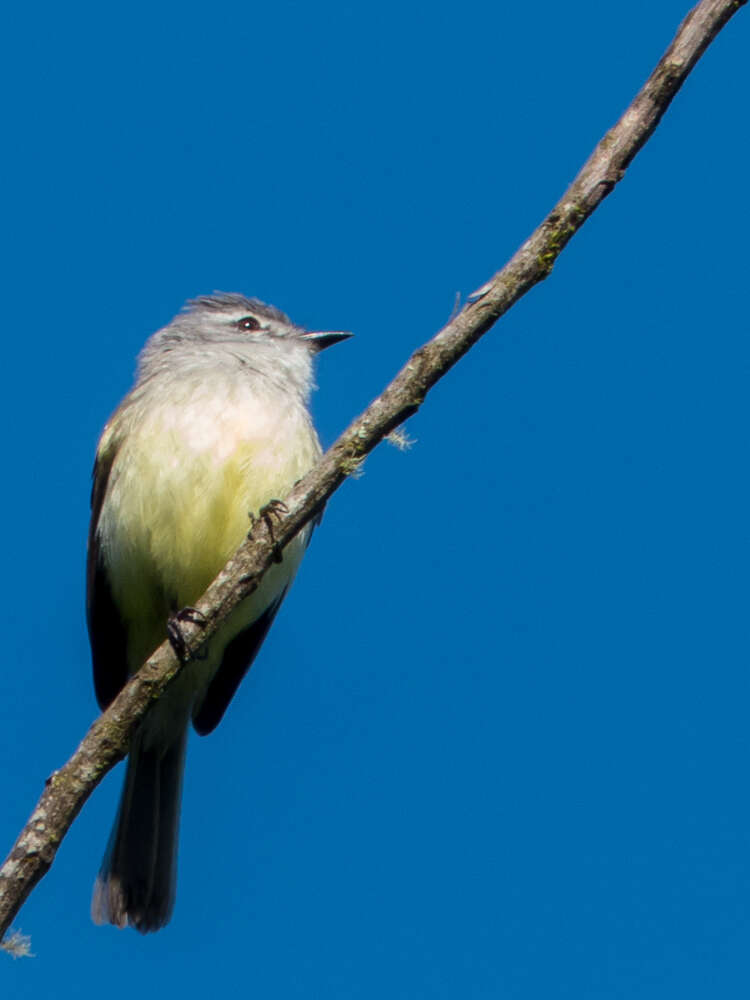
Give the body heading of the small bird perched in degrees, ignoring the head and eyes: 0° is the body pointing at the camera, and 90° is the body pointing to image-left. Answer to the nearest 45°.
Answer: approximately 315°
